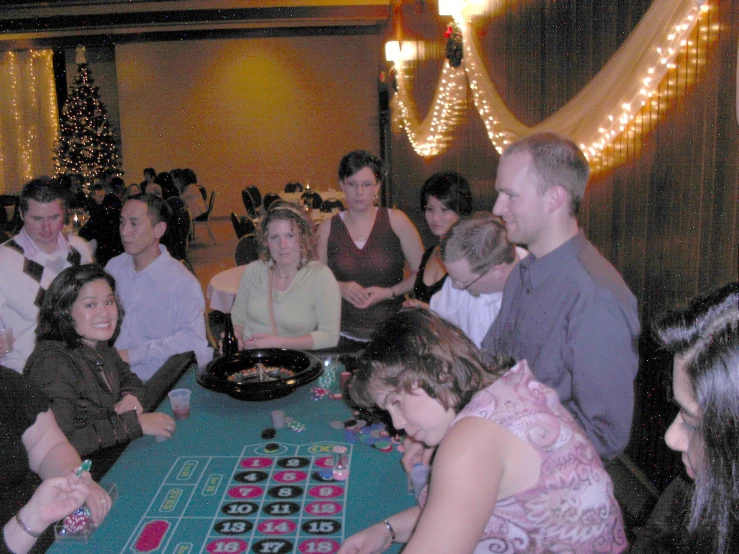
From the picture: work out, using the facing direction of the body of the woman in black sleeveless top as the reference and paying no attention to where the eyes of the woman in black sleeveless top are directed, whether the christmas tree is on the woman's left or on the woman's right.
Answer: on the woman's right

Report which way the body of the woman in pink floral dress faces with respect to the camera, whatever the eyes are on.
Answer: to the viewer's left

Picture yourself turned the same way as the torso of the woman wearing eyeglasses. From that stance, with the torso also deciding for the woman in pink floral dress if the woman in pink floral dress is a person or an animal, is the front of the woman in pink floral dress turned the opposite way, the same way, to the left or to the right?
to the right

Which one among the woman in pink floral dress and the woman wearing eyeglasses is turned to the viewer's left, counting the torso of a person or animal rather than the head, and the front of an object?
the woman in pink floral dress

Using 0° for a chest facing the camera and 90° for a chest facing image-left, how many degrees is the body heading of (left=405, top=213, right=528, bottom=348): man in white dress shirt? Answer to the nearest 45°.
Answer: approximately 45°

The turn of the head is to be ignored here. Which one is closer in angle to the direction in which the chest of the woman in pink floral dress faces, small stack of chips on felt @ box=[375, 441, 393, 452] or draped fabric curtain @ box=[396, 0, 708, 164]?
the small stack of chips on felt

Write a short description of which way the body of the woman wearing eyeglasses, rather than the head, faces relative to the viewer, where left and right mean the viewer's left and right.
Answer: facing the viewer

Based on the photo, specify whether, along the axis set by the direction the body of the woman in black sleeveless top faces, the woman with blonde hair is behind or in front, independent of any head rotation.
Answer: in front

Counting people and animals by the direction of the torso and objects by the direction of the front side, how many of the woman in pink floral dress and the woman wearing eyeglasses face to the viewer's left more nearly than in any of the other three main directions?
1

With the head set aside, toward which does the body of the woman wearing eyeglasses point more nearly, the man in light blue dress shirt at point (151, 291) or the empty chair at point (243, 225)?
the man in light blue dress shirt

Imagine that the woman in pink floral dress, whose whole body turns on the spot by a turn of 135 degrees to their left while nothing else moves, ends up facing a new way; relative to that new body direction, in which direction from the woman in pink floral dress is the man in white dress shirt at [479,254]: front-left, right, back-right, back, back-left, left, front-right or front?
back-left

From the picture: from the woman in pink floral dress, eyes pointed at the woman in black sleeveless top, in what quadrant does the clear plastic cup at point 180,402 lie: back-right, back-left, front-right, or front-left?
front-left

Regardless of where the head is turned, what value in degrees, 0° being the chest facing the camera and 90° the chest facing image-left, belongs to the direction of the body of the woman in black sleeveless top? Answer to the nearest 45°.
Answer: approximately 45°

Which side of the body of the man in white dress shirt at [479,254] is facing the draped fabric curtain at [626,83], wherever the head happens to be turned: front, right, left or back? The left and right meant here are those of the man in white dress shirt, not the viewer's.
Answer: back

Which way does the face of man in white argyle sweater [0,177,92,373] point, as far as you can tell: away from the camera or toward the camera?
toward the camera

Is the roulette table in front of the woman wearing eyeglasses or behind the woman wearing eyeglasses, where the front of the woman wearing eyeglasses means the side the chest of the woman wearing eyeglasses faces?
in front

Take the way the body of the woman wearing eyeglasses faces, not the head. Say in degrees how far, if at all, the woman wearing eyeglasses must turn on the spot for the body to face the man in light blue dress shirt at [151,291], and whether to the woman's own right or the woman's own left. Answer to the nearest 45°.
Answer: approximately 45° to the woman's own right

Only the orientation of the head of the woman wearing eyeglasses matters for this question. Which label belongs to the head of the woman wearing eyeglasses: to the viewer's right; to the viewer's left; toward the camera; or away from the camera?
toward the camera
